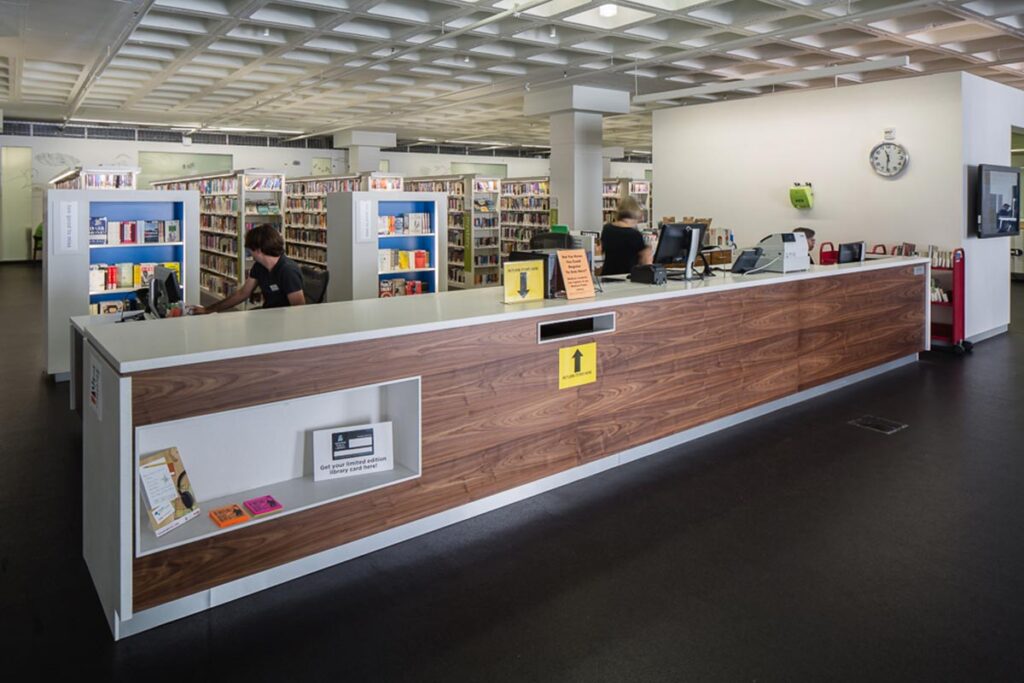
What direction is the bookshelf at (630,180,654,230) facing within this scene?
toward the camera

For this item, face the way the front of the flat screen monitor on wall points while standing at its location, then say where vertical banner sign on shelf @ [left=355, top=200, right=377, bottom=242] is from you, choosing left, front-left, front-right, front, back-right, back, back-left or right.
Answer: right

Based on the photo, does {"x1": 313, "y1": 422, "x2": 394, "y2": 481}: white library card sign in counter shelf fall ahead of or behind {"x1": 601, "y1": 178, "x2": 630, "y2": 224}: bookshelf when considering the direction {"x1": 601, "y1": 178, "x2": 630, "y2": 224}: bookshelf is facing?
ahead

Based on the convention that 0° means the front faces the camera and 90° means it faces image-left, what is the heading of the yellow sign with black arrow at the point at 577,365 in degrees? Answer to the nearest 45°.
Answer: approximately 315°

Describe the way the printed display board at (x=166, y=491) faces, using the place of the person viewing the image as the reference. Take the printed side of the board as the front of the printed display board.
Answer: facing the viewer

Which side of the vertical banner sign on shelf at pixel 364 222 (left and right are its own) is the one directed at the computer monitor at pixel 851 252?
left

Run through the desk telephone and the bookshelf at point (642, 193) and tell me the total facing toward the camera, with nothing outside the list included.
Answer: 1

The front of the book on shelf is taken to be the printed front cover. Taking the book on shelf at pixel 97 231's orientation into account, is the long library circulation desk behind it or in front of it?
in front

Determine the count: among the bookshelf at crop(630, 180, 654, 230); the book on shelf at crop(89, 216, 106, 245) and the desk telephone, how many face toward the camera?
2

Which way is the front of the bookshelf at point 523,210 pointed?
toward the camera

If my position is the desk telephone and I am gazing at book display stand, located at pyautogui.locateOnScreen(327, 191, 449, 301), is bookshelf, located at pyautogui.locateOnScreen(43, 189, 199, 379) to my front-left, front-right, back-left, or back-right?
front-left

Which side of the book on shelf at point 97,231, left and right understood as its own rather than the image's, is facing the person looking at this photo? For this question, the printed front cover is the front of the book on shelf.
front
